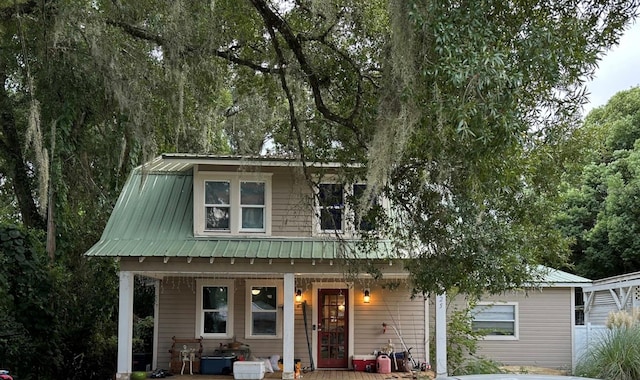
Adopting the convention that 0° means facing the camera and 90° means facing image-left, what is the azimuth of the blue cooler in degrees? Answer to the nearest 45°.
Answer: approximately 0°

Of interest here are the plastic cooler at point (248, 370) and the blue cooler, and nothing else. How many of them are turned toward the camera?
2

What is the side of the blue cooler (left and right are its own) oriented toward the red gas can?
left

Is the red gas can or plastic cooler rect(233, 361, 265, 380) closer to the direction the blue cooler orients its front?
the plastic cooler

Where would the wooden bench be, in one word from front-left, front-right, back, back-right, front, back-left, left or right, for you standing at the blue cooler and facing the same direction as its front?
back-right

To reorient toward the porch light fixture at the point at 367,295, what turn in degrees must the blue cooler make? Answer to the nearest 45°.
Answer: approximately 90° to its left

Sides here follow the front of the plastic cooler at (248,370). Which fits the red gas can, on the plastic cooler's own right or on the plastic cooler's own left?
on the plastic cooler's own left

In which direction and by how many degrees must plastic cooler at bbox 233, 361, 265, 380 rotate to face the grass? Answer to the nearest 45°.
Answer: approximately 90° to its left

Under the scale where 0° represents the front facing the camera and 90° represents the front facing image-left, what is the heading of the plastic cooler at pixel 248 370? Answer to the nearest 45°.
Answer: approximately 0°

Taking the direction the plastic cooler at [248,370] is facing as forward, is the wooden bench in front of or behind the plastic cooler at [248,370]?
behind
